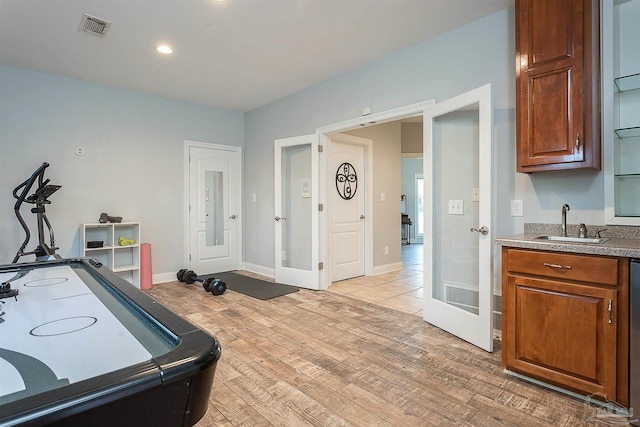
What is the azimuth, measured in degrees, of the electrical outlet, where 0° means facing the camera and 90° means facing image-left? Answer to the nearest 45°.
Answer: approximately 0°

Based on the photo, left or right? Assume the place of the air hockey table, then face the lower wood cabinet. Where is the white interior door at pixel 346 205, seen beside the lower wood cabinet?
left

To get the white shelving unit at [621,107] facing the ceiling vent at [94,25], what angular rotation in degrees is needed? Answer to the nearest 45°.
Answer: approximately 45° to its right

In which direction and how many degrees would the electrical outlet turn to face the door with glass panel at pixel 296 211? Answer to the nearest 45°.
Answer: approximately 90° to its right

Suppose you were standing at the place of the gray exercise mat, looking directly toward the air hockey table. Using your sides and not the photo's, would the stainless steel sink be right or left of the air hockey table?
left

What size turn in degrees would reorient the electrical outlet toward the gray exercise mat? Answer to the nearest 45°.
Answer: approximately 90° to its right

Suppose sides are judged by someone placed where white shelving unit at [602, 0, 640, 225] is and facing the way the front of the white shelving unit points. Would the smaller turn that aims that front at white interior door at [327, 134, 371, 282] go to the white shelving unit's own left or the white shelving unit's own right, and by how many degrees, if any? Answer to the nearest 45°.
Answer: approximately 90° to the white shelving unit's own right

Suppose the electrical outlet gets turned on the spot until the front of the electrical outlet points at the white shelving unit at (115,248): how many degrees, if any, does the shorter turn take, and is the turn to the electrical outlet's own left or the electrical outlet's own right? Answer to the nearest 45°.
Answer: approximately 90° to the electrical outlet's own right
